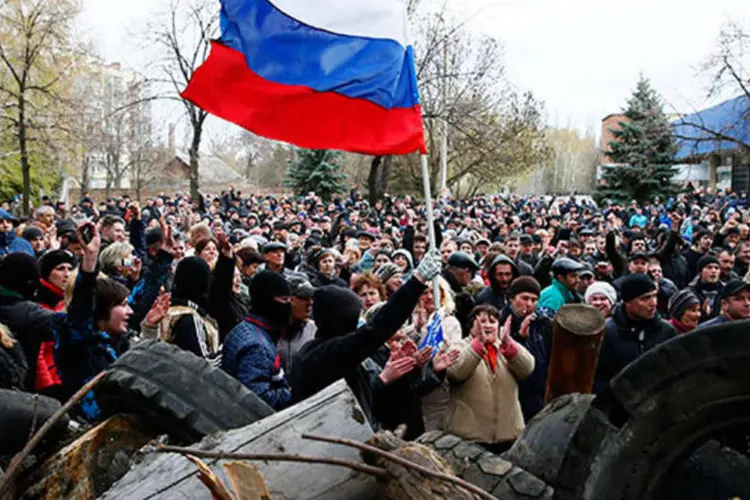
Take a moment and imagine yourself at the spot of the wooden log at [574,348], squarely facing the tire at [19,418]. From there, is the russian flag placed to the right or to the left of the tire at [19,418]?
right

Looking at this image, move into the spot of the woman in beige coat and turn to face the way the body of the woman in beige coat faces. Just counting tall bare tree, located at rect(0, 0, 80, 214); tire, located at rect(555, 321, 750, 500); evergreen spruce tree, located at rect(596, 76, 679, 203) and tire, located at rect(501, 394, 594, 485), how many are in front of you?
2

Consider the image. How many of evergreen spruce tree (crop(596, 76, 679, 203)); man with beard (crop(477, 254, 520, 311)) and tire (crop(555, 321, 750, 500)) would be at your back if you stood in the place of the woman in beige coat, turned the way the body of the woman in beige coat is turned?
2

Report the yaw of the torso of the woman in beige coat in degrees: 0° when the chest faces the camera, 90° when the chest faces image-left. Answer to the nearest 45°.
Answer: approximately 0°

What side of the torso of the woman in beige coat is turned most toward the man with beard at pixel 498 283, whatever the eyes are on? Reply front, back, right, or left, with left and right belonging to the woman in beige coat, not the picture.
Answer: back

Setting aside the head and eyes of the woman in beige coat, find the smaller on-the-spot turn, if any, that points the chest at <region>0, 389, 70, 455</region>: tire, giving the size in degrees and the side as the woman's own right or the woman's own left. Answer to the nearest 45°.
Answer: approximately 45° to the woman's own right

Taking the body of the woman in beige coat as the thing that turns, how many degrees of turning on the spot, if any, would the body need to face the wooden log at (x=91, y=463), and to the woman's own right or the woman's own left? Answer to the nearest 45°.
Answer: approximately 45° to the woman's own right

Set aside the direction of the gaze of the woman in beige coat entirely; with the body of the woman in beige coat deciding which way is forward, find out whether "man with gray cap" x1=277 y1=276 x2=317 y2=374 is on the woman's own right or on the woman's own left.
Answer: on the woman's own right
